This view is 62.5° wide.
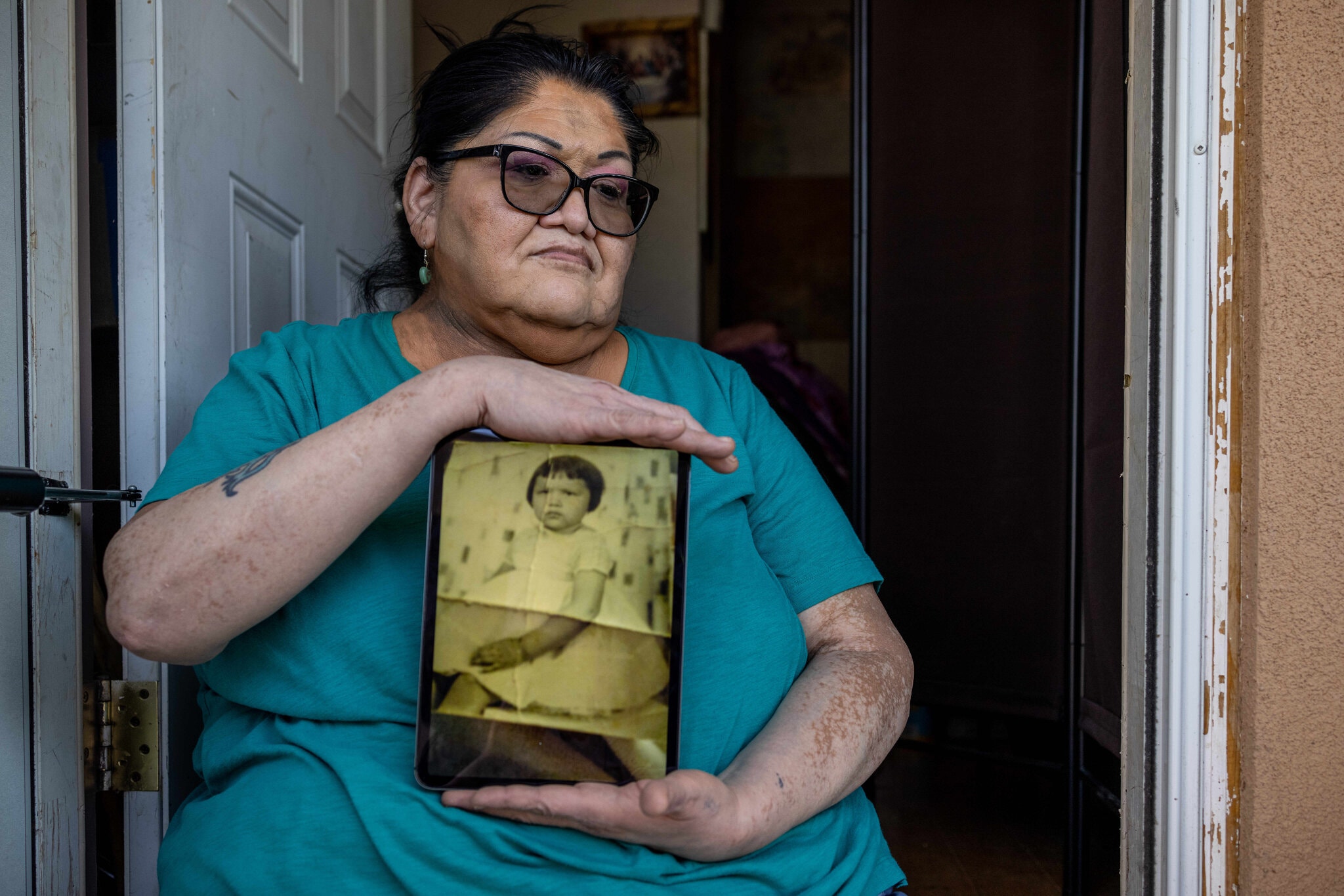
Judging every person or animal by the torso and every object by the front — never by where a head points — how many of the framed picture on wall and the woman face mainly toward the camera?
2

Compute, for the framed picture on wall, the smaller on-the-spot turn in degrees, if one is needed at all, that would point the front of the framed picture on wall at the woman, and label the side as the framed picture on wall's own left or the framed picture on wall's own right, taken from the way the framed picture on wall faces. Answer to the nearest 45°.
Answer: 0° — it already faces them

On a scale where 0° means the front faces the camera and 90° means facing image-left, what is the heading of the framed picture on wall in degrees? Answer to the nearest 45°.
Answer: approximately 0°

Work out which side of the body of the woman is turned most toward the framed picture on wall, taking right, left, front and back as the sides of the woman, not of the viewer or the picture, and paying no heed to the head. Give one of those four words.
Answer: back
